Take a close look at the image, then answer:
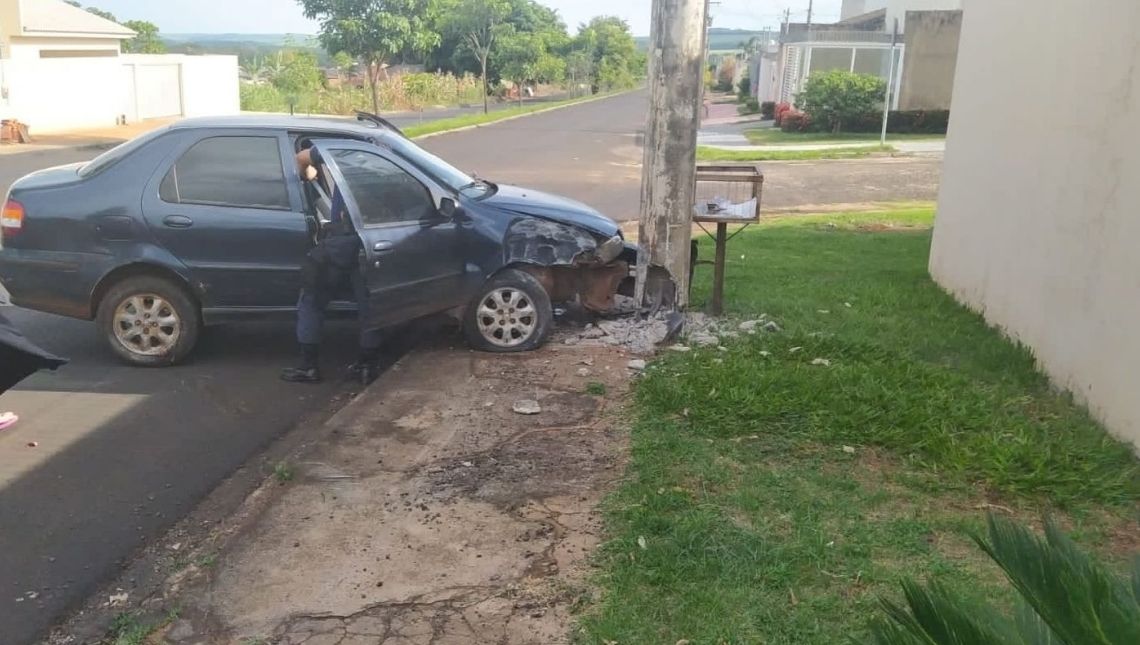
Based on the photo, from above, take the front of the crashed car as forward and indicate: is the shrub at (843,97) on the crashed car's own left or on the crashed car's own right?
on the crashed car's own left

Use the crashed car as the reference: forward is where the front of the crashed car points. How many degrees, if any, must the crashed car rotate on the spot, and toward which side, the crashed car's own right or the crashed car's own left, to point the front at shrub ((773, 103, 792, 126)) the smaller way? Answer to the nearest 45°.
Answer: approximately 45° to the crashed car's own left

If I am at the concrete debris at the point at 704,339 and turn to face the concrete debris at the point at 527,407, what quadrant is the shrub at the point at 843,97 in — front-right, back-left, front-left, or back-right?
back-right

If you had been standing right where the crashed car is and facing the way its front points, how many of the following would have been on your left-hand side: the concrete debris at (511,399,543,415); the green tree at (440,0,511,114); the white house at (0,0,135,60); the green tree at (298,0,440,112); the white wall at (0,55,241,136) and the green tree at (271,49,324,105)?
5

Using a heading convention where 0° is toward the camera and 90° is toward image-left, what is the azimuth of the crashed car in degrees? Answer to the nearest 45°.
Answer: approximately 270°

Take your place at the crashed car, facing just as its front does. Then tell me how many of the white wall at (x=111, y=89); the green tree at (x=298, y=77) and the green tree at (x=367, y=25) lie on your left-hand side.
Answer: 3

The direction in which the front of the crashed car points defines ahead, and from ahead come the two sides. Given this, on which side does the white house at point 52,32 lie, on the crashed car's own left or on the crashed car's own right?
on the crashed car's own left

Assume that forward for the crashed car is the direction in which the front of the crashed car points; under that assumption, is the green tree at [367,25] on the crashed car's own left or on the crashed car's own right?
on the crashed car's own left

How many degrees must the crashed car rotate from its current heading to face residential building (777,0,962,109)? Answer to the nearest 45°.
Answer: approximately 45° to its left

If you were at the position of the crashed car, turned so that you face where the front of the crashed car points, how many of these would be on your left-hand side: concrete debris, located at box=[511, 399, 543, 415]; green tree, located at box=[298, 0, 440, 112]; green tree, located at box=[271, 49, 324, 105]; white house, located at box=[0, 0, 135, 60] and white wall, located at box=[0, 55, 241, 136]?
4

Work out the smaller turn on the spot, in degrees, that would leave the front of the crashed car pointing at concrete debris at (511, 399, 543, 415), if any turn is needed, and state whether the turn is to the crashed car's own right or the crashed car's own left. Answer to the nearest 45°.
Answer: approximately 45° to the crashed car's own right

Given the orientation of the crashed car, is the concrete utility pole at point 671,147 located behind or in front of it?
in front

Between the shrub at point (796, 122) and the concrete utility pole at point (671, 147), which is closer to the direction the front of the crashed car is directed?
the concrete utility pole

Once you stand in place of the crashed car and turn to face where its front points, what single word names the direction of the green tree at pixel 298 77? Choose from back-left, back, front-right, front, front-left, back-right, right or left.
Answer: left

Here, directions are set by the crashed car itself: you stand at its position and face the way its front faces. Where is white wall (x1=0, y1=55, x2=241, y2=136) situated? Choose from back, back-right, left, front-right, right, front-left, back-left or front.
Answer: left

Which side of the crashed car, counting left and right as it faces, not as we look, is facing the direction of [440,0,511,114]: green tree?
left

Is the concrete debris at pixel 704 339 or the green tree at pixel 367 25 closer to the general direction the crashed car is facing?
the concrete debris

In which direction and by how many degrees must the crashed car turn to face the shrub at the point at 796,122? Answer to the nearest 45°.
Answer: approximately 45° to its left
